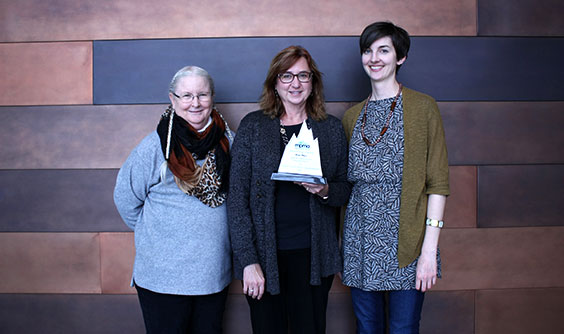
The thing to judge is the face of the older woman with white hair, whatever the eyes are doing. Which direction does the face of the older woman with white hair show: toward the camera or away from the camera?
toward the camera

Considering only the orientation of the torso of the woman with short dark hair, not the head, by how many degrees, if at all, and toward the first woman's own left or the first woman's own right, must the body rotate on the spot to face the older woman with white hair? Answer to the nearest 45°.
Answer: approximately 45° to the first woman's own right

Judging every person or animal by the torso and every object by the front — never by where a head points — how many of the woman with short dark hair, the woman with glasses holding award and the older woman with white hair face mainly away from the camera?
0

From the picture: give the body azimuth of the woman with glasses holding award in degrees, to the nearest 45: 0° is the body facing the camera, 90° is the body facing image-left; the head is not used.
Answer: approximately 0°

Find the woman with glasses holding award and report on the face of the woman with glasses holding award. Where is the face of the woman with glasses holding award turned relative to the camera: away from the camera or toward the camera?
toward the camera

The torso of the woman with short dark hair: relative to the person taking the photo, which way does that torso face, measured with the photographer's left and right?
facing the viewer and to the left of the viewer
